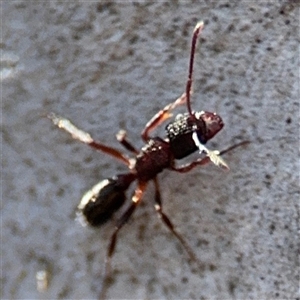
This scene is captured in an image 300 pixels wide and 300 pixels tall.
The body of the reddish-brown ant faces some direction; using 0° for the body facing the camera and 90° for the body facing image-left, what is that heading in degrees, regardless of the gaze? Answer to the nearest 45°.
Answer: approximately 225°
